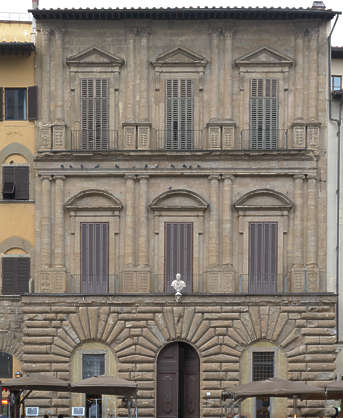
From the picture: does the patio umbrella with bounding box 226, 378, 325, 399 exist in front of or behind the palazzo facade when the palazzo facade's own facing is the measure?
in front

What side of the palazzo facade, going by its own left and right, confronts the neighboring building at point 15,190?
right

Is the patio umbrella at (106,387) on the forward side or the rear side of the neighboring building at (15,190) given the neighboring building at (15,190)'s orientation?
on the forward side

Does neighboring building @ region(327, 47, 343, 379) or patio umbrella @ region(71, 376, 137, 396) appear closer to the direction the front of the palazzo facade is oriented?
the patio umbrella

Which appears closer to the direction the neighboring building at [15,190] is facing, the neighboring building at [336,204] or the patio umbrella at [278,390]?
the patio umbrella

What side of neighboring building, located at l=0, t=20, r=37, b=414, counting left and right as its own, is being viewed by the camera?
front

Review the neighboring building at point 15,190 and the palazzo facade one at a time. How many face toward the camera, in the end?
2

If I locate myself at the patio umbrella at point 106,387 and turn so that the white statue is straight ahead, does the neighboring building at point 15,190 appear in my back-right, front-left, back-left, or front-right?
front-left

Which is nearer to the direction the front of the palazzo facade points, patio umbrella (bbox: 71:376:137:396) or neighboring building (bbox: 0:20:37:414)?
the patio umbrella

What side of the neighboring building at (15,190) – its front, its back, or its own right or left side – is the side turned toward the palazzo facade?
left

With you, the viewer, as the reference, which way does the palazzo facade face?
facing the viewer

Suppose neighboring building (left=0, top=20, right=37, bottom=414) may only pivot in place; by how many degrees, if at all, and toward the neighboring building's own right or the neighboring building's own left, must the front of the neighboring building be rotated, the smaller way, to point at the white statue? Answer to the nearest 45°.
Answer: approximately 90° to the neighboring building's own left

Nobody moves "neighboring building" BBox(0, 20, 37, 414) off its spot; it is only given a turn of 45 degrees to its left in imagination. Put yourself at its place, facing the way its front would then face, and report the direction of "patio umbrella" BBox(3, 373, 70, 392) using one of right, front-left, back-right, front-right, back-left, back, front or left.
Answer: front-right
